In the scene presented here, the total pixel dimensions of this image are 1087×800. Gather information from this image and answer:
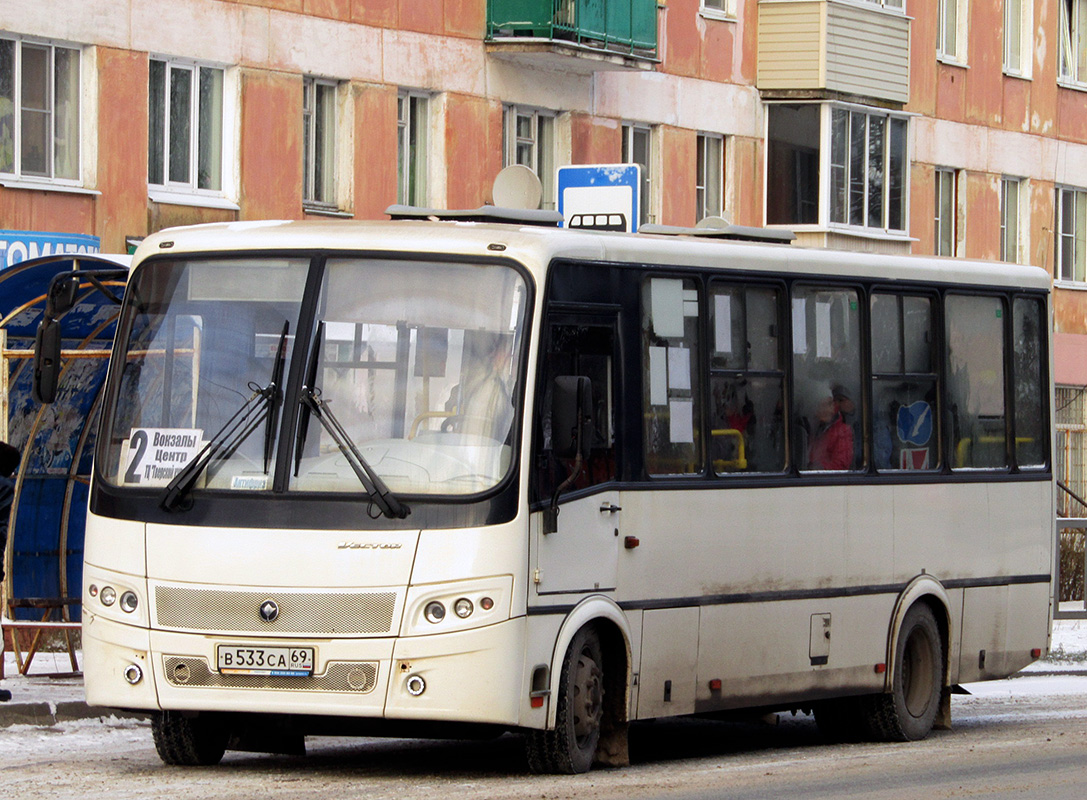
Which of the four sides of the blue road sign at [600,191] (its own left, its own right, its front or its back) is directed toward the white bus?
front

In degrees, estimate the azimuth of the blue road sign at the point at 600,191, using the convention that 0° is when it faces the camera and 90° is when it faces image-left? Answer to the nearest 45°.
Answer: approximately 0°

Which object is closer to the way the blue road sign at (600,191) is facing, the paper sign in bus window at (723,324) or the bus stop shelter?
the paper sign in bus window

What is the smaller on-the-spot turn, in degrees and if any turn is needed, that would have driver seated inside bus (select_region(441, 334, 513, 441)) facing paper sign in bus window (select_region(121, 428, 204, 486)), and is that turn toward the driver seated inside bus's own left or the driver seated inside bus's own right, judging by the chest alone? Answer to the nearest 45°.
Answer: approximately 45° to the driver seated inside bus's own right

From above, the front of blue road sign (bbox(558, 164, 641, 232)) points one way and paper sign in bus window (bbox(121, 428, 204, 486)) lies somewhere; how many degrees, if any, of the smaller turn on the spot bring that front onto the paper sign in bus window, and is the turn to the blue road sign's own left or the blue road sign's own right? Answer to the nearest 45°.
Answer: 0° — it already faces it

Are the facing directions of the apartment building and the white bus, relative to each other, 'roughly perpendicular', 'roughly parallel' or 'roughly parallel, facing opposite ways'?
roughly perpendicular

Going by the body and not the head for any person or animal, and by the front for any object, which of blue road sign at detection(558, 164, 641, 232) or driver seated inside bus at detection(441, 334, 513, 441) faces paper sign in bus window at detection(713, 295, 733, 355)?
the blue road sign

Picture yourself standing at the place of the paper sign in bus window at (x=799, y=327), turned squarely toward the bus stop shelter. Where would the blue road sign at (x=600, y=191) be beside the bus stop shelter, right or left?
right

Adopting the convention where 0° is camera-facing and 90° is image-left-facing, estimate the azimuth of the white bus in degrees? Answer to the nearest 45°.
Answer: approximately 45°

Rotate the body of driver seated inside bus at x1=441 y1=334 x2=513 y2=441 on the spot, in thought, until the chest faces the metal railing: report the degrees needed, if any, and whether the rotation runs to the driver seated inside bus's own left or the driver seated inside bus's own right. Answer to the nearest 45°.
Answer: approximately 180°

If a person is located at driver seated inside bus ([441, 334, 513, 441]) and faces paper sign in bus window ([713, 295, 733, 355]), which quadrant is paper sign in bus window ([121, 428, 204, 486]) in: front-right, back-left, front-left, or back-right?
back-left

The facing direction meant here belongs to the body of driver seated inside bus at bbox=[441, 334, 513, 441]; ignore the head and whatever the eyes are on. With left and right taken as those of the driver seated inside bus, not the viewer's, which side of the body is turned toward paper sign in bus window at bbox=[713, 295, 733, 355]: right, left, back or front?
back

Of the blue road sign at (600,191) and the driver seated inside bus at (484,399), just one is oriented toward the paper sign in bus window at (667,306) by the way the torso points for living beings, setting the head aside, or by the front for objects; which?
the blue road sign
